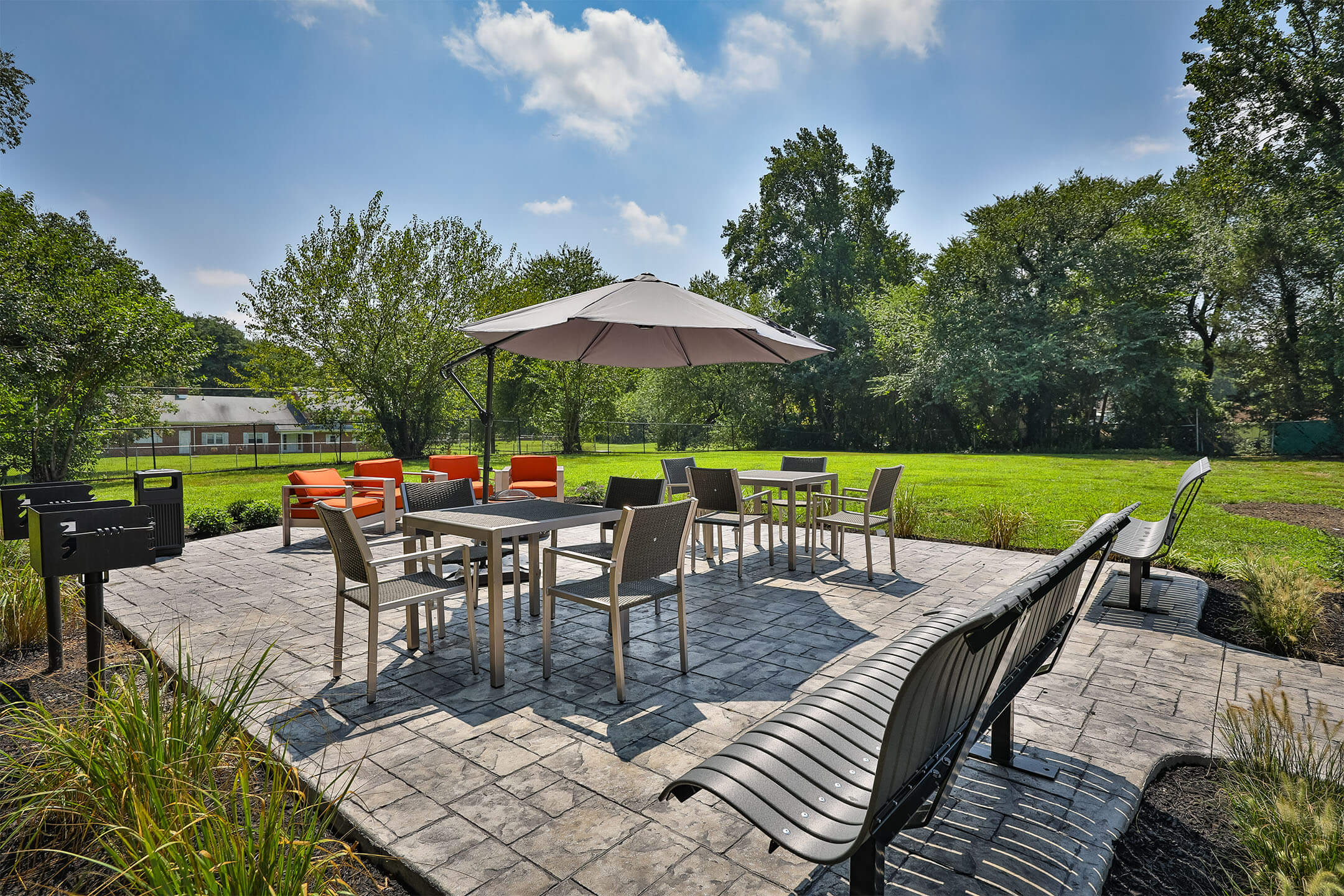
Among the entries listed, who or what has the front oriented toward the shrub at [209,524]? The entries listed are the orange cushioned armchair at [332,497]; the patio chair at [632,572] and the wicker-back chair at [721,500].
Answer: the patio chair

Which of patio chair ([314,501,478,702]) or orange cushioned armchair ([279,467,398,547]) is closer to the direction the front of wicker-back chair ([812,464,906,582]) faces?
the orange cushioned armchair

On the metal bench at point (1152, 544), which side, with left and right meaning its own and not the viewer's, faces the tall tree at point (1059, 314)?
right

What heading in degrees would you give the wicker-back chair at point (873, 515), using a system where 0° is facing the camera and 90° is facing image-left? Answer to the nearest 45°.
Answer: approximately 135°

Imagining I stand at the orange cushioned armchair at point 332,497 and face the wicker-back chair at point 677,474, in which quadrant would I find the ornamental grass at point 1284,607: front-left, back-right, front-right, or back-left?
front-right

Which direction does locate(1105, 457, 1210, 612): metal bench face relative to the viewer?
to the viewer's left

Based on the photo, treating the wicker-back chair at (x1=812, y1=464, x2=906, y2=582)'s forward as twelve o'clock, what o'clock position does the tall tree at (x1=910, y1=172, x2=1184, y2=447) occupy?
The tall tree is roughly at 2 o'clock from the wicker-back chair.

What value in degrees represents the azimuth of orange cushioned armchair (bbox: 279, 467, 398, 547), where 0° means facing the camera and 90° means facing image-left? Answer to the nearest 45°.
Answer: approximately 315°

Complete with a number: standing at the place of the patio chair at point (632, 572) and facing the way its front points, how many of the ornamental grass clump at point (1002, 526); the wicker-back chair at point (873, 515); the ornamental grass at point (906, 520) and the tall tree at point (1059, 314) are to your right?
4

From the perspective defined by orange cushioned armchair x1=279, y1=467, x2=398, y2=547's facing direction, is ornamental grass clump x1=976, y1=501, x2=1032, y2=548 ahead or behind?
ahead

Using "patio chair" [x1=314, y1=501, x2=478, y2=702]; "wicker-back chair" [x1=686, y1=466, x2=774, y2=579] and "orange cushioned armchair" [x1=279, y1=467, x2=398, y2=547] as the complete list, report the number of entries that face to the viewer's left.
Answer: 0

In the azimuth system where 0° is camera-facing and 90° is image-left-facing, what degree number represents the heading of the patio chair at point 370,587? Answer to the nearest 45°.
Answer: approximately 225°

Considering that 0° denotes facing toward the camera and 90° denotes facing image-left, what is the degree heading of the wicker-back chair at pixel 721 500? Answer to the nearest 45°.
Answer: approximately 225°

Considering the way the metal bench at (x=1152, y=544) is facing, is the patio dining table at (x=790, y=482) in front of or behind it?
in front

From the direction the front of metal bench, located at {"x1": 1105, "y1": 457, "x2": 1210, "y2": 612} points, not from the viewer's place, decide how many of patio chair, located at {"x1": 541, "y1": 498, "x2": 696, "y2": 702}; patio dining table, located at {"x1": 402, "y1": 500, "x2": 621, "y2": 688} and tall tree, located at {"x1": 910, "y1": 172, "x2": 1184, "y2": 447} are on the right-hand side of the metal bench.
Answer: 1

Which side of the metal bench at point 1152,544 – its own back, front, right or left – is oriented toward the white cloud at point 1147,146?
right

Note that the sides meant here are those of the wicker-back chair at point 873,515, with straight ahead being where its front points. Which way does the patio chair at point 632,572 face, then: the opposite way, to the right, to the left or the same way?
the same way

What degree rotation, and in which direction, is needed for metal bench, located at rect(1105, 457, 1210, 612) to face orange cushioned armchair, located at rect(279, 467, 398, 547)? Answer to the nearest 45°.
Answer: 0° — it already faces it

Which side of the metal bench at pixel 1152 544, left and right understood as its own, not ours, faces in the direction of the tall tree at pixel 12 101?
front

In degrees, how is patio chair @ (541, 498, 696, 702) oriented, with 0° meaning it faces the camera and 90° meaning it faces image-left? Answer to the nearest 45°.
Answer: approximately 135°
